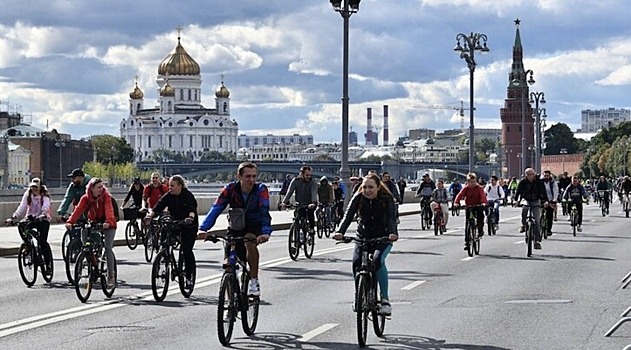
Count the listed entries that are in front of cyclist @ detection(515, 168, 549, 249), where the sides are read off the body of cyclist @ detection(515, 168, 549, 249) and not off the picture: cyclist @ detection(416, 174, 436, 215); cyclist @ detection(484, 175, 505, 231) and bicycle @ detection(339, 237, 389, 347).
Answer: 1

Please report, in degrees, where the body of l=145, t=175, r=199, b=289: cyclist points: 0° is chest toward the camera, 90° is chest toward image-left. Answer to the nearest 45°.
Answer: approximately 45°

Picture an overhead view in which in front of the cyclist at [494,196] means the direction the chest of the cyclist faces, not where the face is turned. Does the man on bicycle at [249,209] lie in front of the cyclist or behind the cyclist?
in front

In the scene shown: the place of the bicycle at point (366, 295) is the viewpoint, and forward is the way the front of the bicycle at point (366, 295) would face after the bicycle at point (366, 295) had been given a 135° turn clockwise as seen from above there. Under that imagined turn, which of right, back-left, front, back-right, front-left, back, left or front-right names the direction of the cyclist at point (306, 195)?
front-right

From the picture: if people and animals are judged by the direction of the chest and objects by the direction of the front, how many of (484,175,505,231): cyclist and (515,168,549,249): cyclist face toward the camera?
2

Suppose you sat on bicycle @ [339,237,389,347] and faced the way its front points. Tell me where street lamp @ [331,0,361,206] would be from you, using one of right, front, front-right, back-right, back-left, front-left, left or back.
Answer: back
